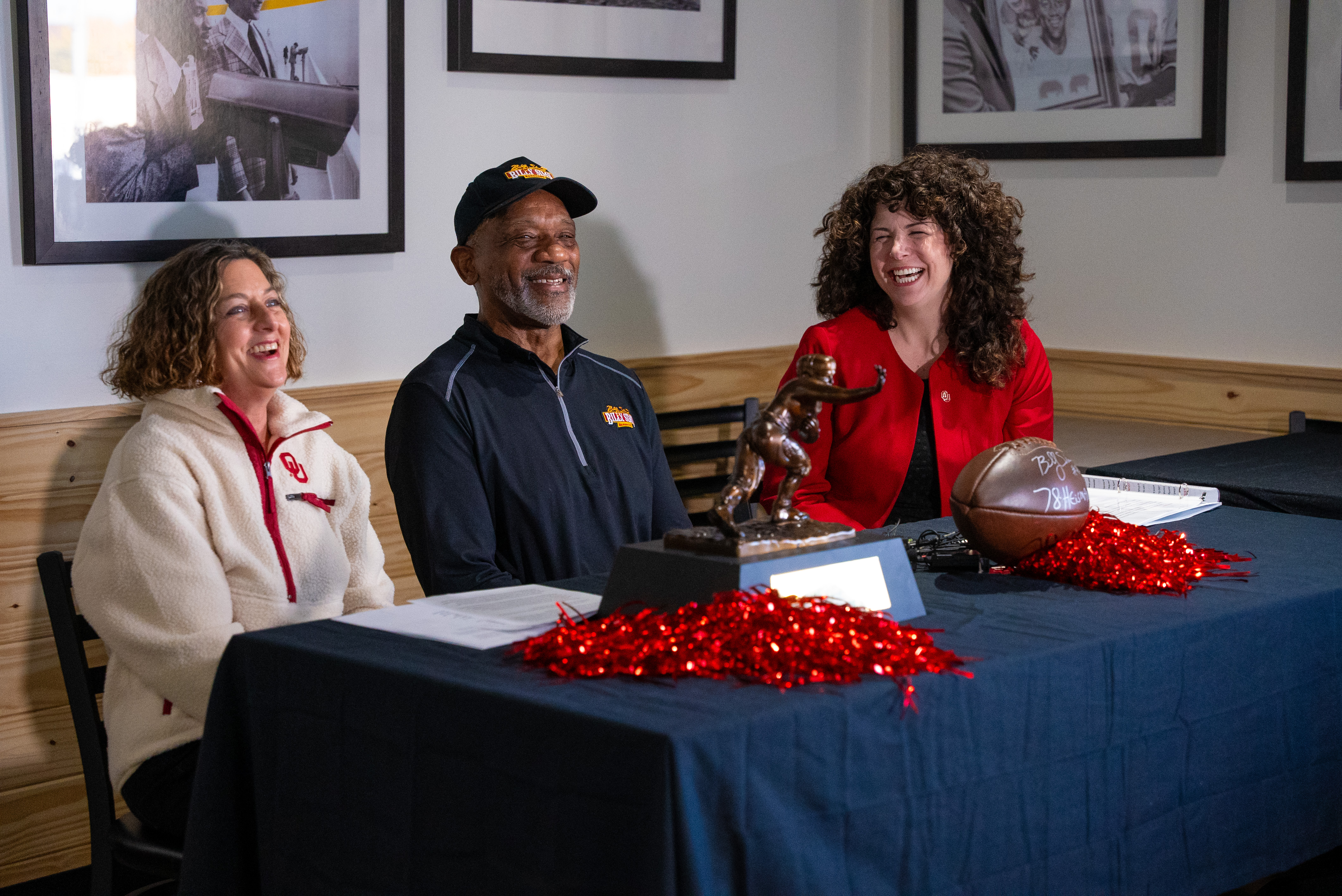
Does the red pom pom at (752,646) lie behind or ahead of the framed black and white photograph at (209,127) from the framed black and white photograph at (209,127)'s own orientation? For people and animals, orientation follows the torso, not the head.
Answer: ahead

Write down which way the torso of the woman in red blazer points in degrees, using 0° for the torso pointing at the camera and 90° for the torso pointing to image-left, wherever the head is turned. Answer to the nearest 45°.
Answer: approximately 0°

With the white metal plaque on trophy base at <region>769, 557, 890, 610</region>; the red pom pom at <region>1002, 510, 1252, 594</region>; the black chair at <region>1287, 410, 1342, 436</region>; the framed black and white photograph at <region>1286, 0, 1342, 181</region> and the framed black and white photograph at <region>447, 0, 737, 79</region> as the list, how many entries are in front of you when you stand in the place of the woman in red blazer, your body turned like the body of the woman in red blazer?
2

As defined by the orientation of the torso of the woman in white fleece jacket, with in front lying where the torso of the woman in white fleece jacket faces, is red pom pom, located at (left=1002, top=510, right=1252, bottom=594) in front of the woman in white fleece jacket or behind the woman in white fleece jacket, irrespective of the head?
in front

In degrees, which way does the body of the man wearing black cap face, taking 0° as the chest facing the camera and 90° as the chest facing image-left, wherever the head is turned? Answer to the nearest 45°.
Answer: approximately 315°

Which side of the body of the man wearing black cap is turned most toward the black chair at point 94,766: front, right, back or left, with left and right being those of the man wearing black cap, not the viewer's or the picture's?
right

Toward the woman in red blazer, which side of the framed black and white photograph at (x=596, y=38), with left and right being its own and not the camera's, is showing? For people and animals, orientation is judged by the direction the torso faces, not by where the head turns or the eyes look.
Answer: front

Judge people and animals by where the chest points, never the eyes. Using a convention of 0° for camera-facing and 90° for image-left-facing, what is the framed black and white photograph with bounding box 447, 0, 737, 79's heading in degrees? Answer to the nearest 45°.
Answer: approximately 315°
